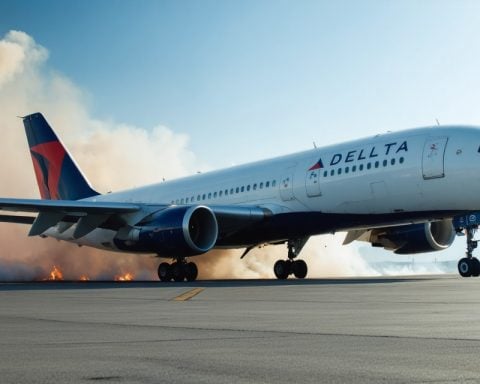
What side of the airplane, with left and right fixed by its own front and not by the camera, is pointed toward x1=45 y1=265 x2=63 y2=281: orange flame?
back

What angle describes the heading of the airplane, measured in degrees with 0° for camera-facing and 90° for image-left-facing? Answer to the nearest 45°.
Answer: approximately 315°

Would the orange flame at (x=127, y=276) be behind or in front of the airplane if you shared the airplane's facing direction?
behind
